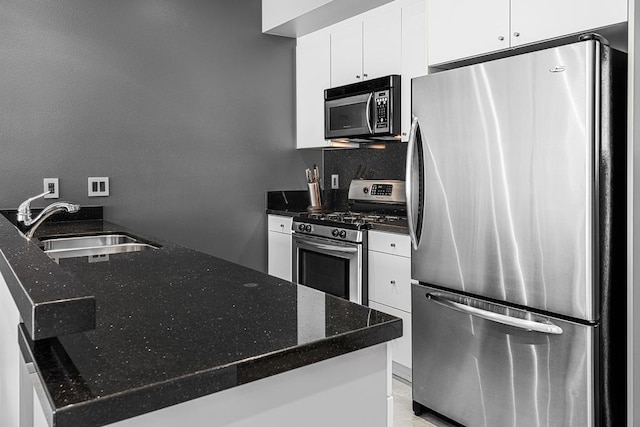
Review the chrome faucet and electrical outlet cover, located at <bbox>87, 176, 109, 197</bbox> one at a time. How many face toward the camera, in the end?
1

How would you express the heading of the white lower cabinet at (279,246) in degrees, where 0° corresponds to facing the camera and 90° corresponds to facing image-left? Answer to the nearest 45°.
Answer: approximately 45°

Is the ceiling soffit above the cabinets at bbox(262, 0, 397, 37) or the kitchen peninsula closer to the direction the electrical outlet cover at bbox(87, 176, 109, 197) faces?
the kitchen peninsula

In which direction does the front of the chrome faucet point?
to the viewer's right

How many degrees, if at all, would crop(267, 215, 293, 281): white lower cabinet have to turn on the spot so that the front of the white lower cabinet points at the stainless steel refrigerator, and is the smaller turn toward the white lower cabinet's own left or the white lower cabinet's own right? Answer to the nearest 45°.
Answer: approximately 90° to the white lower cabinet's own left

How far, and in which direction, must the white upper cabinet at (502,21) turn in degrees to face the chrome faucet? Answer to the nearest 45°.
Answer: approximately 45° to its right
